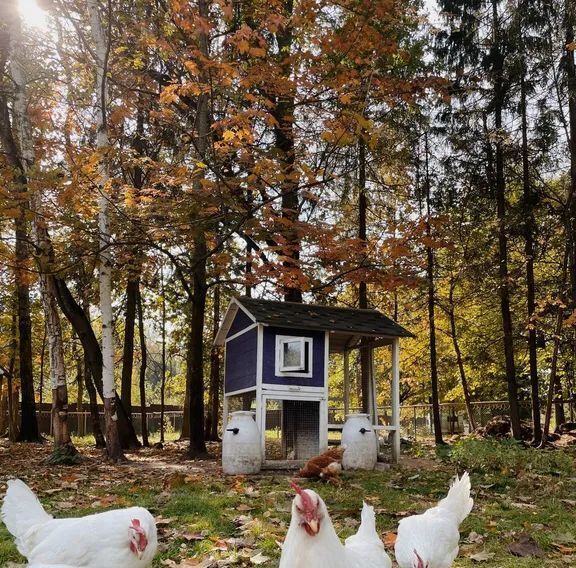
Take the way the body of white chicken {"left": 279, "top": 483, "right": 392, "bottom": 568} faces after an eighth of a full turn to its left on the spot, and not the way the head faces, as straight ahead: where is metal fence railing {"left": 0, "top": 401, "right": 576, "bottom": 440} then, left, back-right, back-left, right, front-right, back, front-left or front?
back

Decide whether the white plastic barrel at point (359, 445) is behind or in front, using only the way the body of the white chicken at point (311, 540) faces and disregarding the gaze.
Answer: behind

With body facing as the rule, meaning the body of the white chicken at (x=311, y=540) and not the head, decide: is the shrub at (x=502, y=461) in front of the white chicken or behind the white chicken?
behind

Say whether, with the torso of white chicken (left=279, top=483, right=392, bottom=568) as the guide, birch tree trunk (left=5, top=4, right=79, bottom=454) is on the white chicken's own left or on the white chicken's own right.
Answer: on the white chicken's own right

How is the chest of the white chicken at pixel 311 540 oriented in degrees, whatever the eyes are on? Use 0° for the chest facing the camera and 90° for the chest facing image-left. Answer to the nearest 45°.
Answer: approximately 45°

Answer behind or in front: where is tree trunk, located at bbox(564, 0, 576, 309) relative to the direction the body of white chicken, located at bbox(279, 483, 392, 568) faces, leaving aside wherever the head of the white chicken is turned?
behind

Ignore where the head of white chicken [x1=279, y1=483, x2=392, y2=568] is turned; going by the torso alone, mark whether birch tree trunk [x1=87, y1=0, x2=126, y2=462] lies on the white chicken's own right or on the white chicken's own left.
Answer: on the white chicken's own right

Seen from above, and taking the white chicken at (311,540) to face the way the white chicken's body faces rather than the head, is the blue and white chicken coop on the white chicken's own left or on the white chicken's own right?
on the white chicken's own right

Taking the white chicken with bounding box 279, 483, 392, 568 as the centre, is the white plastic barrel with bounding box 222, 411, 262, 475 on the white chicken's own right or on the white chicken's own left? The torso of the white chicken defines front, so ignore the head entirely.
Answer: on the white chicken's own right
